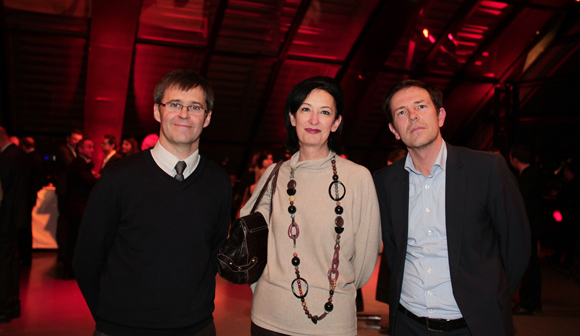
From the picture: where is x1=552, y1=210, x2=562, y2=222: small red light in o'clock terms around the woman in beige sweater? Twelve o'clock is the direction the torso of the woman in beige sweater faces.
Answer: The small red light is roughly at 7 o'clock from the woman in beige sweater.

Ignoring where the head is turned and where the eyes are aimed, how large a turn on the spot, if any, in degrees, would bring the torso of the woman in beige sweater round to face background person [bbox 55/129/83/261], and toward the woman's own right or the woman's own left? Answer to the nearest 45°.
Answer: approximately 135° to the woman's own right

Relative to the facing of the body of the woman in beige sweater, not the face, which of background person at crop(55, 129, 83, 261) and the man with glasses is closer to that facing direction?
the man with glasses

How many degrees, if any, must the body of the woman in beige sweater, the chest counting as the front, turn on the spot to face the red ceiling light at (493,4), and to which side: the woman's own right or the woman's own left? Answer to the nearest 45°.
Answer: approximately 135° to the woman's own left

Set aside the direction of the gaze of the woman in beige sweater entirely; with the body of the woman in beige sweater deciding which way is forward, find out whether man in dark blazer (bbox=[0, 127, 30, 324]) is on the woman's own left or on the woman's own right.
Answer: on the woman's own right
